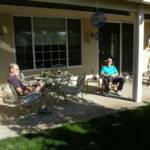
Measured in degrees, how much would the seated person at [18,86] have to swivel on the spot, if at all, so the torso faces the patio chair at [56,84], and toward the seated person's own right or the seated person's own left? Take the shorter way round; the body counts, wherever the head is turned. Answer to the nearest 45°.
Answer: approximately 45° to the seated person's own left

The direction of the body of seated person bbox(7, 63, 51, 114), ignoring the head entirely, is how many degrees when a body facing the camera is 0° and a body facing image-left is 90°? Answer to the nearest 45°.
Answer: approximately 270°

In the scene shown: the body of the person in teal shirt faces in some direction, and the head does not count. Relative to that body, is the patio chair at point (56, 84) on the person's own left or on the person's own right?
on the person's own right

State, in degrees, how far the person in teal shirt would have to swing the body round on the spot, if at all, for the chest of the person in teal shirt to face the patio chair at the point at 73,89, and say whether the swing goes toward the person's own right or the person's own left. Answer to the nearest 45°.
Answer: approximately 45° to the person's own right

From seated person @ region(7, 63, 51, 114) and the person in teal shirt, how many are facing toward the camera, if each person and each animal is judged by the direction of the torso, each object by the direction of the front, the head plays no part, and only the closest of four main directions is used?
1

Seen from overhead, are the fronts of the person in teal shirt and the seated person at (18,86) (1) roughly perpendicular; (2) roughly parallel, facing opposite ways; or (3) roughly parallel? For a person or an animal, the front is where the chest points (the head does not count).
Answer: roughly perpendicular
